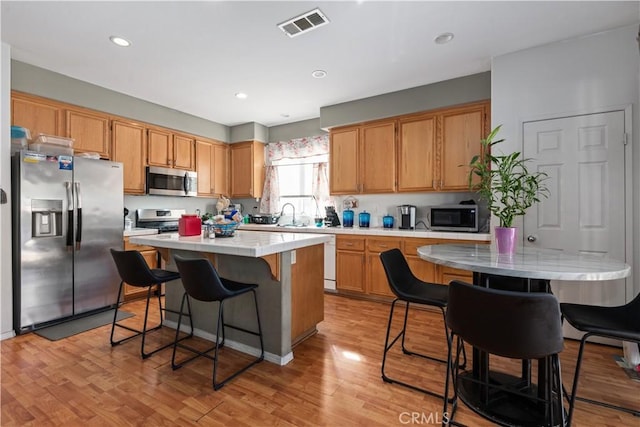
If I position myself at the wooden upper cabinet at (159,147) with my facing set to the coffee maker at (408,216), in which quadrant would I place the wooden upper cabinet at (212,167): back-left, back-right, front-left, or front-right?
front-left

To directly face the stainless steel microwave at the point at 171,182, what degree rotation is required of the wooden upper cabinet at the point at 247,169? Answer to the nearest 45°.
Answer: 0° — it already faces it

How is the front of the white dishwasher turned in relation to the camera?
facing the viewer and to the left of the viewer

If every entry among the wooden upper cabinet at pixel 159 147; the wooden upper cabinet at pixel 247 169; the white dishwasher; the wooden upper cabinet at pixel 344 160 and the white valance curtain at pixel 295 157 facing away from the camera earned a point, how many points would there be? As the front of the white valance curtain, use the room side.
0

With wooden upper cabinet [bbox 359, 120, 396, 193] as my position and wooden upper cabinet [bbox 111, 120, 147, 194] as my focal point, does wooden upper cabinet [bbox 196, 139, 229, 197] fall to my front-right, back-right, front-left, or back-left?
front-right

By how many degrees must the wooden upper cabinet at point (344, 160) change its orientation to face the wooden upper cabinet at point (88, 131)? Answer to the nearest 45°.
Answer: approximately 45° to its right

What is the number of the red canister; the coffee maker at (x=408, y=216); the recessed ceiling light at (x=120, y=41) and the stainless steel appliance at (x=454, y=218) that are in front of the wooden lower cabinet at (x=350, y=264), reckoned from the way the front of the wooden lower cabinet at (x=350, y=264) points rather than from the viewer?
2

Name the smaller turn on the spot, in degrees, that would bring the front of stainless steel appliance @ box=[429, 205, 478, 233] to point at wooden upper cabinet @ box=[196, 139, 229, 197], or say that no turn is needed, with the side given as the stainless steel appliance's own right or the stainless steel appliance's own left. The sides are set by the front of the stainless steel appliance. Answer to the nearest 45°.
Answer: approximately 90° to the stainless steel appliance's own right

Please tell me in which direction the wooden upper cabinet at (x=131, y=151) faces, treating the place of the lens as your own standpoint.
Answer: facing the viewer and to the right of the viewer

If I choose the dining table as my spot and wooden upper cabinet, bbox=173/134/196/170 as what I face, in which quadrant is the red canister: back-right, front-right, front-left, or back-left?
front-left

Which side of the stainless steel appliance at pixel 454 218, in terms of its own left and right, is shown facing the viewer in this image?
front

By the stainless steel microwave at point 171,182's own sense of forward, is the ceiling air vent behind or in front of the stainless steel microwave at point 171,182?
in front

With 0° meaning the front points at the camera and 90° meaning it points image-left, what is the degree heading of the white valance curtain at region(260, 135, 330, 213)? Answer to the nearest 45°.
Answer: approximately 45°

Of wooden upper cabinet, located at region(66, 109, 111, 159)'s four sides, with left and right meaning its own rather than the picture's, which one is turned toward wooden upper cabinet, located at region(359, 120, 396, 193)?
front

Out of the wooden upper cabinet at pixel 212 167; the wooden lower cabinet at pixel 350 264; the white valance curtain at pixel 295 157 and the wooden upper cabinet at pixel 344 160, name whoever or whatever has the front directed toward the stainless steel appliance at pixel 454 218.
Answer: the wooden upper cabinet at pixel 212 167

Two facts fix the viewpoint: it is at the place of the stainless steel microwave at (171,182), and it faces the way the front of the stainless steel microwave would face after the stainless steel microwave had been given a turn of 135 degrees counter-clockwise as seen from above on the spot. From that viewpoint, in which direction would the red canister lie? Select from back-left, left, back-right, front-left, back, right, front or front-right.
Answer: back

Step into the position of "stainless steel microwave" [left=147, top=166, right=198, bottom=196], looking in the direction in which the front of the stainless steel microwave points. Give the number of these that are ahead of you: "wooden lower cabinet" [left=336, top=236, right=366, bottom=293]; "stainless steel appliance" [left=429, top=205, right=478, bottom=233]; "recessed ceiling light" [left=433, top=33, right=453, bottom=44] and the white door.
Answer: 4

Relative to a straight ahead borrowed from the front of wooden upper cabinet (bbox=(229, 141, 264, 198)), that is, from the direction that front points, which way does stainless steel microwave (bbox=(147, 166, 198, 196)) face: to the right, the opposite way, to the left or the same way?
to the left
